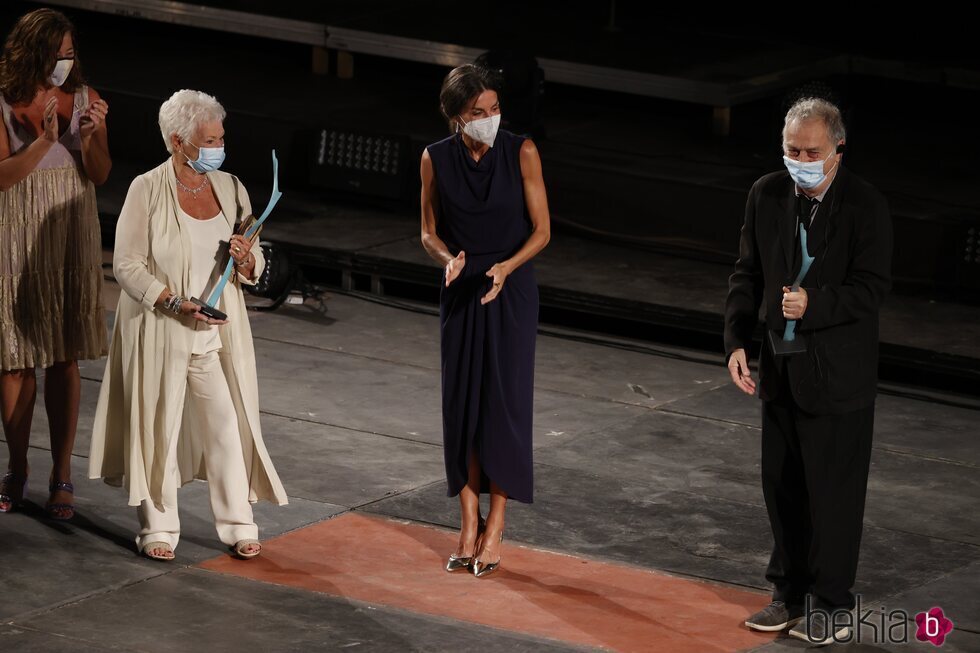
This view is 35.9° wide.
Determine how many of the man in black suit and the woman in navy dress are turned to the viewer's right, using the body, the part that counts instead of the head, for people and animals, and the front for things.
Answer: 0

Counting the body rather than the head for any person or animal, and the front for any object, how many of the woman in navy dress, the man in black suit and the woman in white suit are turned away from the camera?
0

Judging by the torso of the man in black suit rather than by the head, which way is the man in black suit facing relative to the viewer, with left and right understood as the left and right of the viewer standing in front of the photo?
facing the viewer and to the left of the viewer

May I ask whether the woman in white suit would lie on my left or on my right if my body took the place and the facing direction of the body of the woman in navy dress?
on my right

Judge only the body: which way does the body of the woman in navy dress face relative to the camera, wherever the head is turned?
toward the camera

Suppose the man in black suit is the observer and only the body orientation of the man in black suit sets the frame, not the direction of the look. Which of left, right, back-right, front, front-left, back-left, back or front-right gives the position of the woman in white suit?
front-right

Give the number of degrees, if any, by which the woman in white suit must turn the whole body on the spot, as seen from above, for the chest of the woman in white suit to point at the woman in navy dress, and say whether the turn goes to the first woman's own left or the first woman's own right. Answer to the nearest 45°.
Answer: approximately 45° to the first woman's own left

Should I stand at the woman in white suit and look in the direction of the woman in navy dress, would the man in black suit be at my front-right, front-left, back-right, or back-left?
front-right

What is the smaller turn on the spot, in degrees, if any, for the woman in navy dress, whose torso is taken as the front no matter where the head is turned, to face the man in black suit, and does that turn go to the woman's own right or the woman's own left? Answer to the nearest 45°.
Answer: approximately 45° to the woman's own left

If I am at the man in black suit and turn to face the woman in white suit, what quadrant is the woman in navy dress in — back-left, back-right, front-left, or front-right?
front-right

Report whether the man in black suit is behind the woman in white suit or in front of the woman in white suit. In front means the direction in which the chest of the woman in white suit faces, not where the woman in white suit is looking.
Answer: in front

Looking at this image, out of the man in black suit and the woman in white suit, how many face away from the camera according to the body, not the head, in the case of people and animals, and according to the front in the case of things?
0
